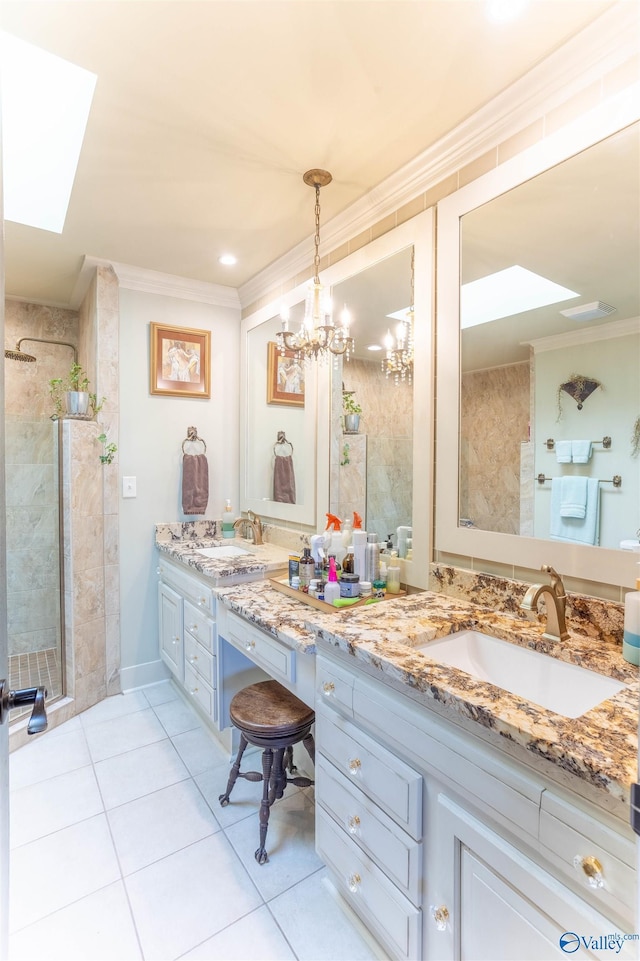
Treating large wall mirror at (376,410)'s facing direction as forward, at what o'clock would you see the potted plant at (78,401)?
The potted plant is roughly at 2 o'clock from the large wall mirror.

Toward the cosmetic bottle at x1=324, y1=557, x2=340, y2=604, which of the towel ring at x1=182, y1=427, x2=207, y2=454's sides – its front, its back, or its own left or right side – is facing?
front

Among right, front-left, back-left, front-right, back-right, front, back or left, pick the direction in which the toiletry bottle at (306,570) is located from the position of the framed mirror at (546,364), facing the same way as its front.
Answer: front-right

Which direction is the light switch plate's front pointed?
toward the camera

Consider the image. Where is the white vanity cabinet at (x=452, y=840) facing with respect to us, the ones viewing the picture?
facing the viewer and to the left of the viewer

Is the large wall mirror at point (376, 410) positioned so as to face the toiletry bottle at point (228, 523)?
no

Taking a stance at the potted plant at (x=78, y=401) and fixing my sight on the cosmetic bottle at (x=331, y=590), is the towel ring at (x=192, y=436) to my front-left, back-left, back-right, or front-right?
front-left

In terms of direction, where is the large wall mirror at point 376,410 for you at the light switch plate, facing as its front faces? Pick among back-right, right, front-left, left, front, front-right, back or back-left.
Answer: front-left

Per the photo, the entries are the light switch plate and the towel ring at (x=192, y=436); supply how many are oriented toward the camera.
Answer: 2

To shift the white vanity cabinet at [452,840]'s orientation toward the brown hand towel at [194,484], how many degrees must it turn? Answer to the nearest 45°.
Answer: approximately 90° to its right

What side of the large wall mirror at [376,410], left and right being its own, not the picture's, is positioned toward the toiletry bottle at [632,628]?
left

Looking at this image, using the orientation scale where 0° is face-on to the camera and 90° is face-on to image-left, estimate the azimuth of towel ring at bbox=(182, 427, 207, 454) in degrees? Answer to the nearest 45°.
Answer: approximately 0°

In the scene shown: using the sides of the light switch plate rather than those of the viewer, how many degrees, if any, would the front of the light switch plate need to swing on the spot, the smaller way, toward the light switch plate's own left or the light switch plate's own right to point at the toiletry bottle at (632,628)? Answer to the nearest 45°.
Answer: approximately 45° to the light switch plate's own left

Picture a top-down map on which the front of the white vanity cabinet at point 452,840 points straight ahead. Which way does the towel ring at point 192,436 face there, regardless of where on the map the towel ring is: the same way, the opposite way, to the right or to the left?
to the left

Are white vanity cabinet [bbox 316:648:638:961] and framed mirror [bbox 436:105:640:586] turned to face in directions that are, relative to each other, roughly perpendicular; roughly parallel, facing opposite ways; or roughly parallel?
roughly parallel
